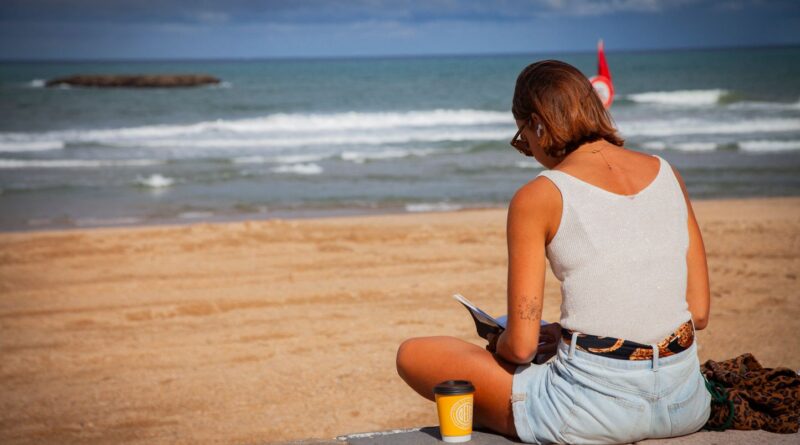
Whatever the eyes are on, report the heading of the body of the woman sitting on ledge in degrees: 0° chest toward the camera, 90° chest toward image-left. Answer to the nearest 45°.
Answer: approximately 135°

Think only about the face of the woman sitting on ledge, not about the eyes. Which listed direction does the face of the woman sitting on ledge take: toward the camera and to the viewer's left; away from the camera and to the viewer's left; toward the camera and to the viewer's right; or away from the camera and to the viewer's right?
away from the camera and to the viewer's left
